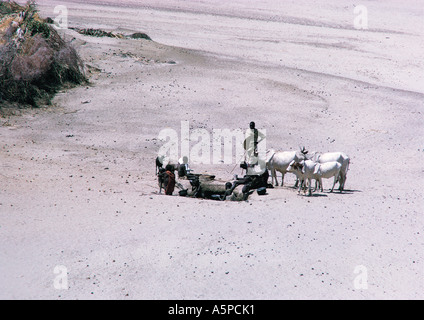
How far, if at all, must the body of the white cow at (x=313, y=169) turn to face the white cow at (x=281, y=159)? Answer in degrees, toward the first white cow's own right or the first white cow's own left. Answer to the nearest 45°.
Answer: approximately 45° to the first white cow's own right

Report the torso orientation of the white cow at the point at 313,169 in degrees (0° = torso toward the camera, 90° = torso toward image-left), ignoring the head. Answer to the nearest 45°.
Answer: approximately 90°
